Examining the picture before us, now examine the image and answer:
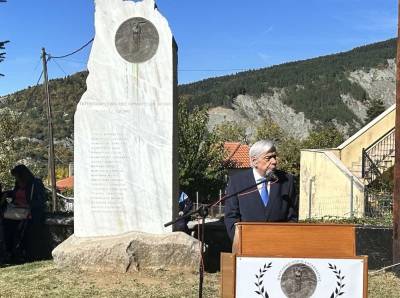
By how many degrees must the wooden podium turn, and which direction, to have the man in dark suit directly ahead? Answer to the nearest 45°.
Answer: approximately 180°

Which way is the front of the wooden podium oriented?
toward the camera

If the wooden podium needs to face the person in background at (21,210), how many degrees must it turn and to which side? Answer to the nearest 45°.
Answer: approximately 135° to its right

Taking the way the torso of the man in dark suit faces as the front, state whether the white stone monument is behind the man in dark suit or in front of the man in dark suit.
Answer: behind

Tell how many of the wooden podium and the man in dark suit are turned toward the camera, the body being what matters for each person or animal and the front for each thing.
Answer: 2

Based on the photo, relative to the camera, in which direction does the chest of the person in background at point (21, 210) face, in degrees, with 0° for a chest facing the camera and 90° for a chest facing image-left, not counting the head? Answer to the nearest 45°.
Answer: approximately 45°

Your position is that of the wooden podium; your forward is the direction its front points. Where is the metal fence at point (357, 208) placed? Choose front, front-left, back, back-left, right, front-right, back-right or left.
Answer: back

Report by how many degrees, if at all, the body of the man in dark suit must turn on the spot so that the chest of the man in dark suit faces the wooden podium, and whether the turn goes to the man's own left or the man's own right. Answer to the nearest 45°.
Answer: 0° — they already face it

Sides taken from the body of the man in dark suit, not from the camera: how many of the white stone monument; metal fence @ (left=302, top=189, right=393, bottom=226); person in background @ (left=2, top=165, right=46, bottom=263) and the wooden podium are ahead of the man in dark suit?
1
